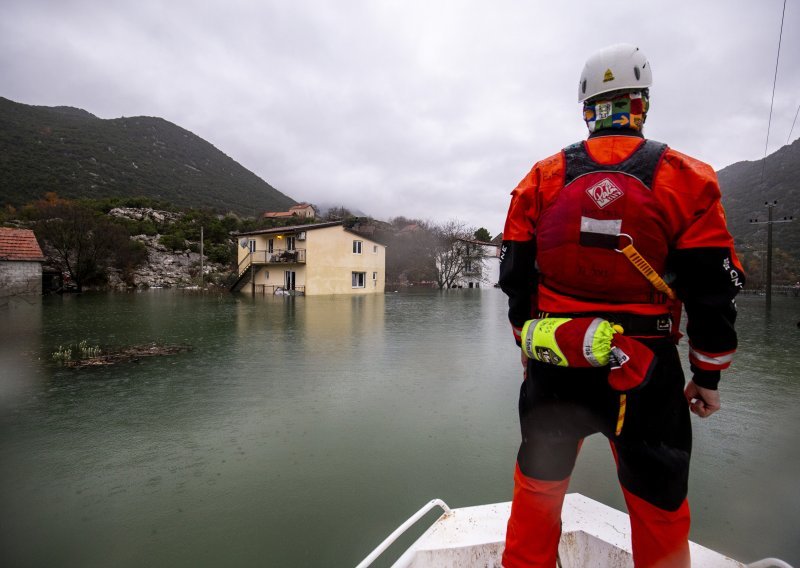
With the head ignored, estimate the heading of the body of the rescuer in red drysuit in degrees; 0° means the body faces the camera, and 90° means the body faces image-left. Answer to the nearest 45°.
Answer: approximately 180°

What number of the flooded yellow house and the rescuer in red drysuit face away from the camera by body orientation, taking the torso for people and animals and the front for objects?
1

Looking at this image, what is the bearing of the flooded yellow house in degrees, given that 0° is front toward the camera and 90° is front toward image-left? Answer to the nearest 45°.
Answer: approximately 45°

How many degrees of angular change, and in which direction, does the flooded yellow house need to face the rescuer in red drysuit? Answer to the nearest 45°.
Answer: approximately 45° to its left

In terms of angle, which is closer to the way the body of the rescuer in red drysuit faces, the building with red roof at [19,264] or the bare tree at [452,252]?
the bare tree

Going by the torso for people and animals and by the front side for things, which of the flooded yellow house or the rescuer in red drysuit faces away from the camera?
the rescuer in red drysuit

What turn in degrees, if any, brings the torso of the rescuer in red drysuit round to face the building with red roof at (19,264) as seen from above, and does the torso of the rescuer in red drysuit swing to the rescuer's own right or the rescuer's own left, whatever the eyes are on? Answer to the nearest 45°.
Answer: approximately 90° to the rescuer's own left

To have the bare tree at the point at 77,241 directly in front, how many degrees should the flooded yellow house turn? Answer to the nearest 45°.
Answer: approximately 45° to its right

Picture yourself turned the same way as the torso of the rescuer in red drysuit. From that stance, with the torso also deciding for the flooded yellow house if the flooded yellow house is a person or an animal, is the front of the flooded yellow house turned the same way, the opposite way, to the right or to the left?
the opposite way
